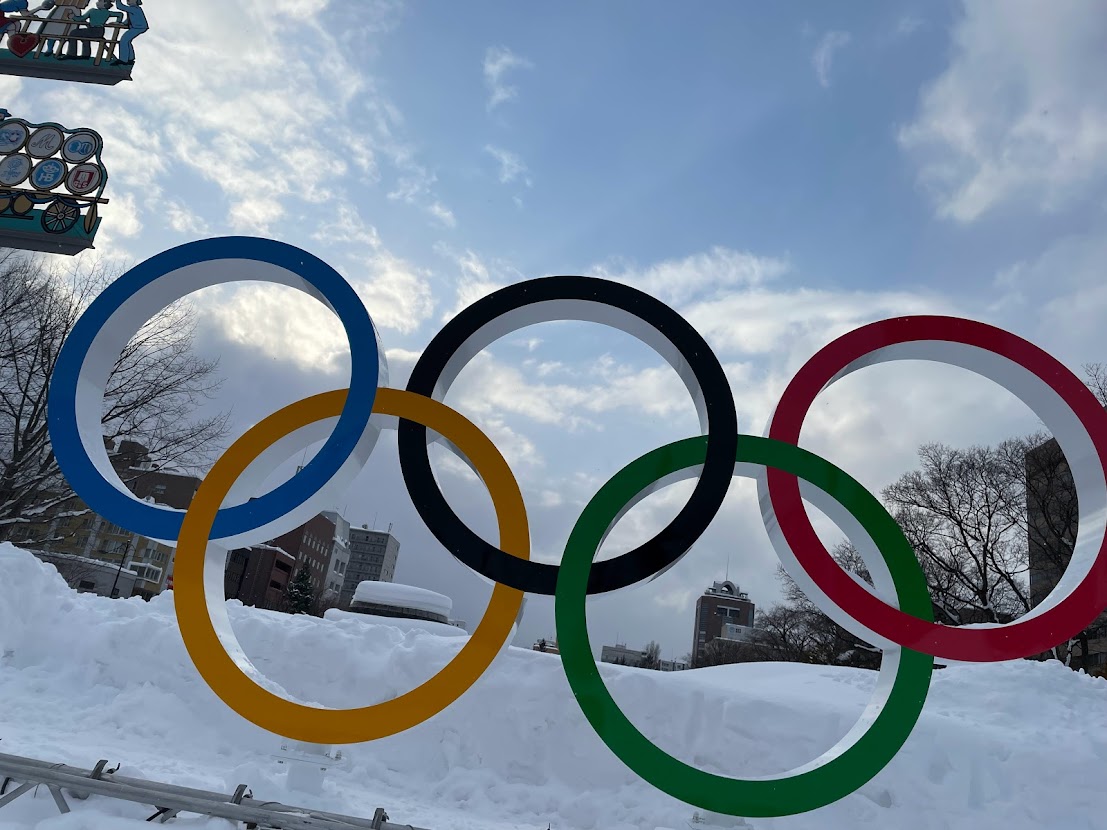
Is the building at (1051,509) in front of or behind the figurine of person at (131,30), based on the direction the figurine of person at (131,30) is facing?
behind

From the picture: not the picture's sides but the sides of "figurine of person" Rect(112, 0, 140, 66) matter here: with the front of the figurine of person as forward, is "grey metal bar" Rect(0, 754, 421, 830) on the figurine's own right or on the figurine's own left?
on the figurine's own left

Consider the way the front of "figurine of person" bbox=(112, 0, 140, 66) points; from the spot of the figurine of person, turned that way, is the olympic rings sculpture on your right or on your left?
on your left

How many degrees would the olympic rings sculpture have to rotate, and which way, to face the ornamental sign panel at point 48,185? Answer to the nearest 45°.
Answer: approximately 135° to its right

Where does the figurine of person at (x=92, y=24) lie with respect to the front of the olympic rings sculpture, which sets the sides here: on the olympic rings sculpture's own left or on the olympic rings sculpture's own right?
on the olympic rings sculpture's own right

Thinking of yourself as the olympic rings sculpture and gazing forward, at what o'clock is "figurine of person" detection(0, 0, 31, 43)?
The figurine of person is roughly at 4 o'clock from the olympic rings sculpture.

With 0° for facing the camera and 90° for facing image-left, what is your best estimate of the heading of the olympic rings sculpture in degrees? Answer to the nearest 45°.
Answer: approximately 0°
